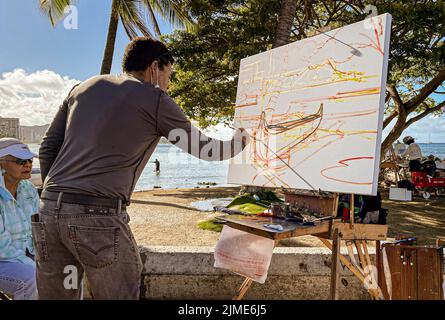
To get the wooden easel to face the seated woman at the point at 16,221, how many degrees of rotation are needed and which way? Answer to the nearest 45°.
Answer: approximately 45° to its right

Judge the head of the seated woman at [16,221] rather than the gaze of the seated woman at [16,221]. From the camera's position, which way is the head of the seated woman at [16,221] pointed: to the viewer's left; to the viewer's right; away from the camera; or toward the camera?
to the viewer's right

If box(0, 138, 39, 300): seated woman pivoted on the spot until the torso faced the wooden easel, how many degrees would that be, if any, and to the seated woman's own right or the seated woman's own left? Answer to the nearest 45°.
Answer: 0° — they already face it

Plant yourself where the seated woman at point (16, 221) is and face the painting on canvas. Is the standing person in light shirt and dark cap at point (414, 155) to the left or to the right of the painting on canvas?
left

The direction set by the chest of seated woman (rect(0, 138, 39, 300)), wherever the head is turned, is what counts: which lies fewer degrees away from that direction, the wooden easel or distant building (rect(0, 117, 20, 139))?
the wooden easel

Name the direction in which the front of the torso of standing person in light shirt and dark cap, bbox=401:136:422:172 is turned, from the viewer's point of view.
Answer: to the viewer's left

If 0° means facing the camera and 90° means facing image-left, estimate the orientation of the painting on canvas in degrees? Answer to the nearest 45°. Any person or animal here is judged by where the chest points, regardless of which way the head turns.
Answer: approximately 45°

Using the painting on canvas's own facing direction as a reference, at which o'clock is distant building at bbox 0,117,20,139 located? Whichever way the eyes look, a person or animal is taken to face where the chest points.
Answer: The distant building is roughly at 3 o'clock from the painting on canvas.

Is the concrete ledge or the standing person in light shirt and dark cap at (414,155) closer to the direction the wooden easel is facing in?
the concrete ledge
